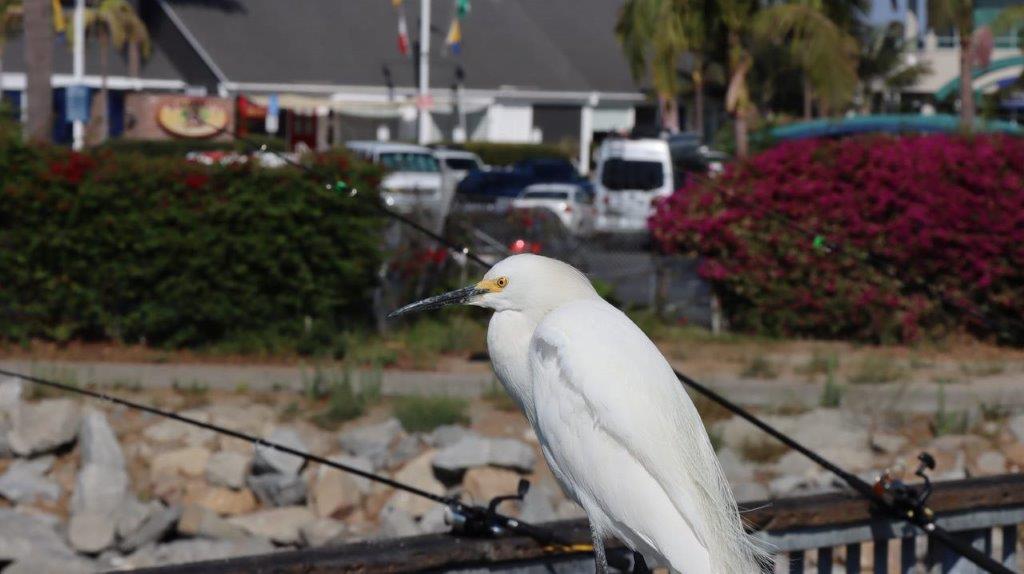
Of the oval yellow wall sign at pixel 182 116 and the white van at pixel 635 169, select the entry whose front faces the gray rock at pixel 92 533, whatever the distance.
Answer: the oval yellow wall sign

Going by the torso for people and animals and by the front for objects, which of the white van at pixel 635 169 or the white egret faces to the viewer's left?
the white egret

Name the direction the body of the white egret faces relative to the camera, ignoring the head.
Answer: to the viewer's left

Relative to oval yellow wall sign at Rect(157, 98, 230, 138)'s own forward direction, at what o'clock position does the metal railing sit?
The metal railing is roughly at 12 o'clock from the oval yellow wall sign.

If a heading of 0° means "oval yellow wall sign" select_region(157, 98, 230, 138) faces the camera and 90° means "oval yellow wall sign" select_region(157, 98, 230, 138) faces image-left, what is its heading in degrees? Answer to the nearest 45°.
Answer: approximately 0°

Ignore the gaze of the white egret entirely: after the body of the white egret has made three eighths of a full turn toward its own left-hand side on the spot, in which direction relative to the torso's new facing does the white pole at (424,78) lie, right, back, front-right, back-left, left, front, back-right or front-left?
back-left

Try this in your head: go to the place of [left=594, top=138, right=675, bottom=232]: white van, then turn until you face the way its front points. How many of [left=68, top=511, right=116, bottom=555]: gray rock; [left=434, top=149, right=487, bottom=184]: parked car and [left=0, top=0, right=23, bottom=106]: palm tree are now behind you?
1
